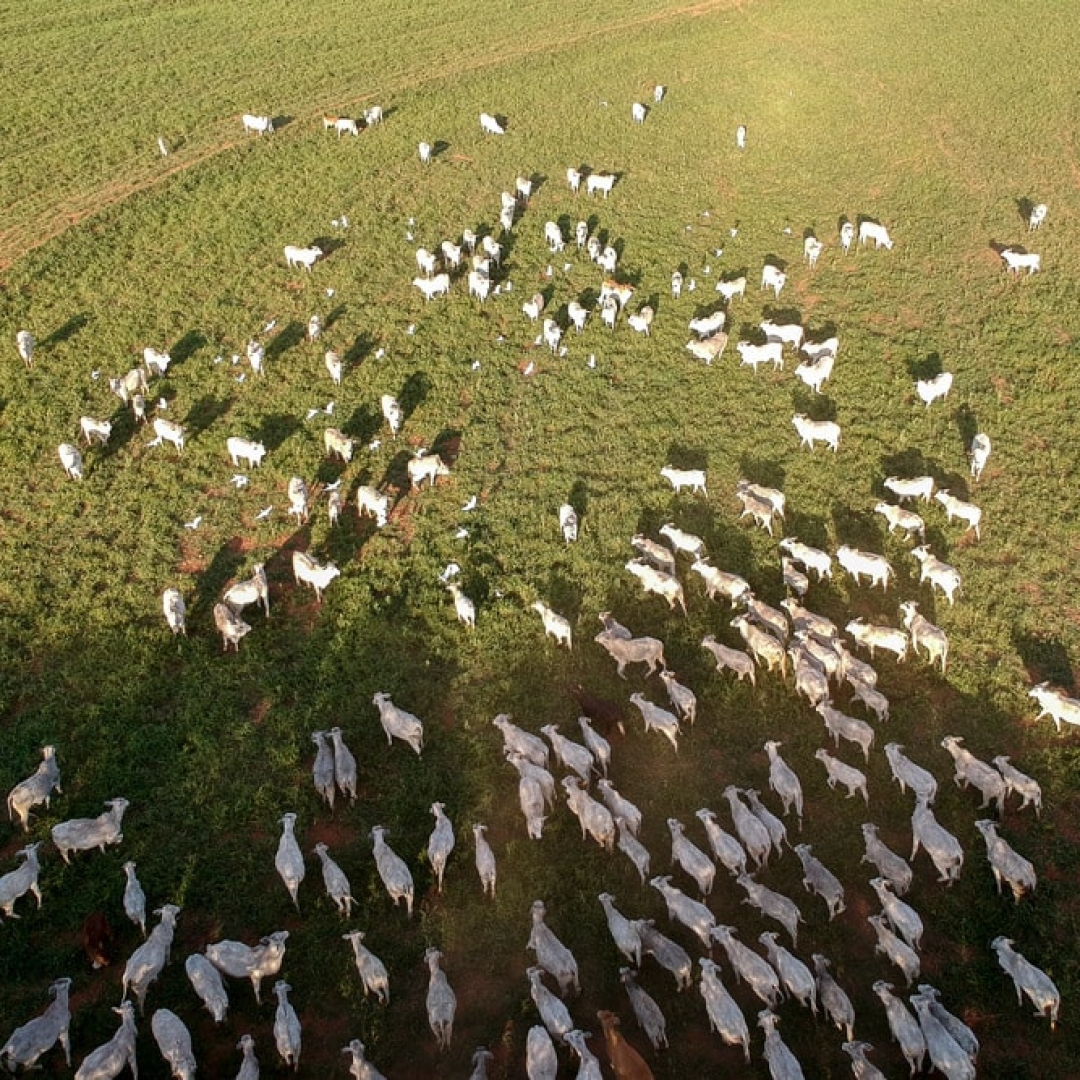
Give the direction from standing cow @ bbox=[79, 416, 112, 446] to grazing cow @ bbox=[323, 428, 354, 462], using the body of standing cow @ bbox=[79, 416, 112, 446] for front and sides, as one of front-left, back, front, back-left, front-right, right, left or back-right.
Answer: front

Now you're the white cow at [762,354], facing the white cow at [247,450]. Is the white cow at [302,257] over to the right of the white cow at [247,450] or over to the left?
right

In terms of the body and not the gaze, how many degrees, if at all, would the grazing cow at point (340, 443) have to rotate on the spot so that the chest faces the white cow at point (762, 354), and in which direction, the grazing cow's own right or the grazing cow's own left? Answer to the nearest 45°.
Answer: approximately 45° to the grazing cow's own left

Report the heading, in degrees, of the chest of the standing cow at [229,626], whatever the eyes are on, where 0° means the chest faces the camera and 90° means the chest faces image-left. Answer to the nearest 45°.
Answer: approximately 315°

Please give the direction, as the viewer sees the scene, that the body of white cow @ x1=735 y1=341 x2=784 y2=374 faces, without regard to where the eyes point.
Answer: to the viewer's left

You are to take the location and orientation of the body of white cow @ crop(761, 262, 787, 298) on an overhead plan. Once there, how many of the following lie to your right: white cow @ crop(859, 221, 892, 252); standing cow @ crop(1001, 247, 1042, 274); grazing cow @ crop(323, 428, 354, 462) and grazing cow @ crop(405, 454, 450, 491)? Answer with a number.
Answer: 2

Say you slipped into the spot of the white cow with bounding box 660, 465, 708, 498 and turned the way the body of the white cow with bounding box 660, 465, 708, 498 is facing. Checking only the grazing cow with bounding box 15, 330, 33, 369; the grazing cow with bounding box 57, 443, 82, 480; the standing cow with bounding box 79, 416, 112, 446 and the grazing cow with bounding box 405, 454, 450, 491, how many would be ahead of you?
4
